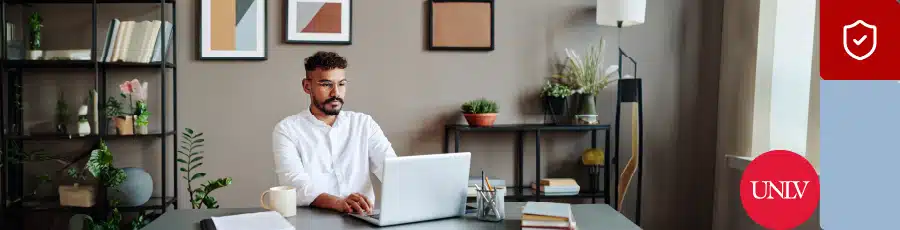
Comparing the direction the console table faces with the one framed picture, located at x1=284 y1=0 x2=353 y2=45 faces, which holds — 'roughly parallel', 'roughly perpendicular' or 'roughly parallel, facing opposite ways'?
roughly parallel

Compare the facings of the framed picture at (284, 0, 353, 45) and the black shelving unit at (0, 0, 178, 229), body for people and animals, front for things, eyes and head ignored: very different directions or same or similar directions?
same or similar directions

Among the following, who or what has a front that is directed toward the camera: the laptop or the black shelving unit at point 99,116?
the black shelving unit

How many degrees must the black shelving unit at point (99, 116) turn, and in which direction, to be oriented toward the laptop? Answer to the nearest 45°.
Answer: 0° — it already faces it

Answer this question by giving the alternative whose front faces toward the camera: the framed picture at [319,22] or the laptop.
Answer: the framed picture

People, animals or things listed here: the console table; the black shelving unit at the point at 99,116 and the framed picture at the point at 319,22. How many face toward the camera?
3

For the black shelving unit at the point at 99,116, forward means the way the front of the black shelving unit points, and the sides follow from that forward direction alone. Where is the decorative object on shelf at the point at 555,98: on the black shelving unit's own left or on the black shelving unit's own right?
on the black shelving unit's own left

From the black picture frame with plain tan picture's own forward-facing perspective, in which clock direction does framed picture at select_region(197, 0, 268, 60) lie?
The framed picture is roughly at 3 o'clock from the black picture frame with plain tan picture.

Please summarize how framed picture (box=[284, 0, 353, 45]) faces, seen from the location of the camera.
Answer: facing the viewer

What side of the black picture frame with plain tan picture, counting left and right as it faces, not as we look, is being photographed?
front

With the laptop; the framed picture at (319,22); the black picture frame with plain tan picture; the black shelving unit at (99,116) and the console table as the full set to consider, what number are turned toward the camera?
4

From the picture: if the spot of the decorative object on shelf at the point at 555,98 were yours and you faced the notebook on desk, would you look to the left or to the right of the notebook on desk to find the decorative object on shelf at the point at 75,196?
right
